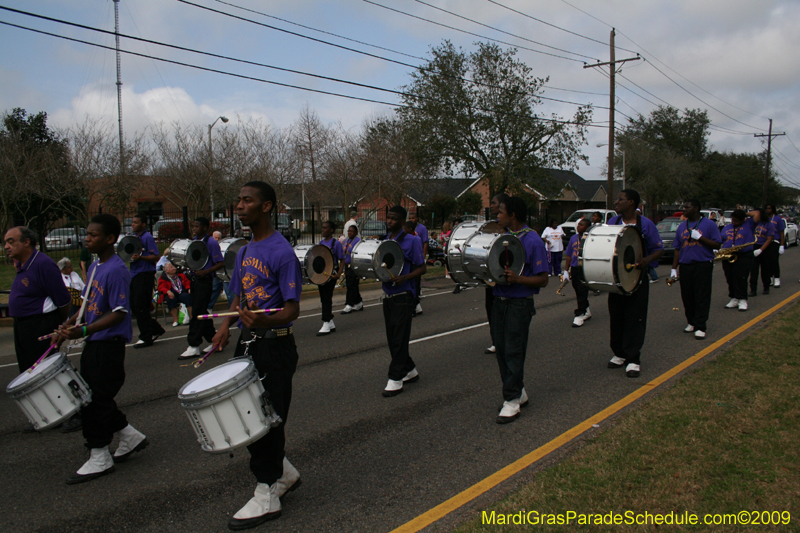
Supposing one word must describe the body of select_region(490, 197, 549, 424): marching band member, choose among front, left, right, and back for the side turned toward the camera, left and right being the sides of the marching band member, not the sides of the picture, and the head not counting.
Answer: left

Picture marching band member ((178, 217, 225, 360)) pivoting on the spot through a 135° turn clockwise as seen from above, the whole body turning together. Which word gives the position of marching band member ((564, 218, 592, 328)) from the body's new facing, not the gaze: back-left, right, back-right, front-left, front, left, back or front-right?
front-right

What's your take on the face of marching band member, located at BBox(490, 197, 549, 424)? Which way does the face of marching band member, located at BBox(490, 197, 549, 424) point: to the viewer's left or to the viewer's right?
to the viewer's left

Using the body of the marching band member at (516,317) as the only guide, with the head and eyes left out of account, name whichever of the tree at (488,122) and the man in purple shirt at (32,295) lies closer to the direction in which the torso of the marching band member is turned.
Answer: the man in purple shirt

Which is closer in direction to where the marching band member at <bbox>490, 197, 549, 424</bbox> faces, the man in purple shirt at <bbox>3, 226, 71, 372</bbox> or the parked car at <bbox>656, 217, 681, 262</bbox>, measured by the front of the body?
the man in purple shirt

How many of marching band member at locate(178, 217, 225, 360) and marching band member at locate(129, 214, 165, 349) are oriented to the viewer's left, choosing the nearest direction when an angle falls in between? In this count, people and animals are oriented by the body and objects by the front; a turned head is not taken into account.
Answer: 2

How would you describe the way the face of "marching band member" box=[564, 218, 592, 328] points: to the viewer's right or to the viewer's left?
to the viewer's left

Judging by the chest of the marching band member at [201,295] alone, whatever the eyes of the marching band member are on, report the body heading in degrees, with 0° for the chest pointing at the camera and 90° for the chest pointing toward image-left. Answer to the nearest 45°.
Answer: approximately 90°

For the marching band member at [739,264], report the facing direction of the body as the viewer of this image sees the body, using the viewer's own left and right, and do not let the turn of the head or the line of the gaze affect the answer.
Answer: facing the viewer and to the left of the viewer

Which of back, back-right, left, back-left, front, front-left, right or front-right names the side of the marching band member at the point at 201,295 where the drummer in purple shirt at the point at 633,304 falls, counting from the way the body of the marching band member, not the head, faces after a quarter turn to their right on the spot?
back-right

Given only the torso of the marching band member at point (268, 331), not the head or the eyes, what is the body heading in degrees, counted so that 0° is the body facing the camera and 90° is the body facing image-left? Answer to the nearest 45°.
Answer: approximately 45°

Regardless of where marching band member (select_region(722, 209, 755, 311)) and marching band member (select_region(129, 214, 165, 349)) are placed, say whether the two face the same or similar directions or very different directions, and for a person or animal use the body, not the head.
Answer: same or similar directions

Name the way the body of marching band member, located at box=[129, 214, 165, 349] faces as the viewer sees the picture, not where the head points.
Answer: to the viewer's left
